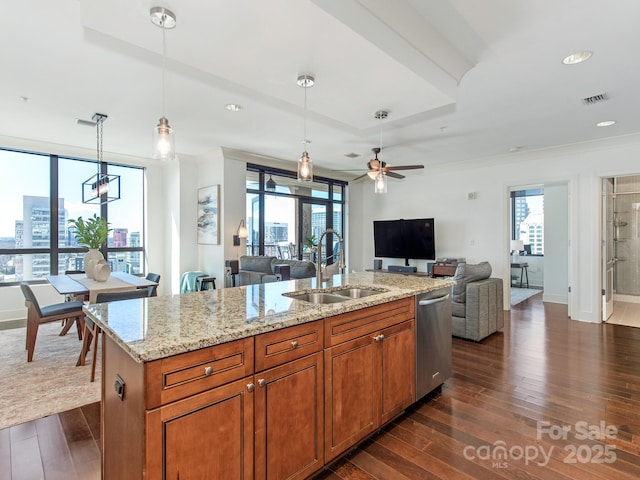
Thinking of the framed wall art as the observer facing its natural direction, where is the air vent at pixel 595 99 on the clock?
The air vent is roughly at 9 o'clock from the framed wall art.

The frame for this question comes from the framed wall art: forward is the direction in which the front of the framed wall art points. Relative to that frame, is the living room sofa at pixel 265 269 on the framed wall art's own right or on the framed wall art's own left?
on the framed wall art's own left

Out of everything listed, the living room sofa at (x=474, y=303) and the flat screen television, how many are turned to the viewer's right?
0

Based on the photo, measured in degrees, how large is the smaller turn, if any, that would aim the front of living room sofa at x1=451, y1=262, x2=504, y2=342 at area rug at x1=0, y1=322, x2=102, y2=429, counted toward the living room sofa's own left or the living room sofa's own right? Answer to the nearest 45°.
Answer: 0° — it already faces it

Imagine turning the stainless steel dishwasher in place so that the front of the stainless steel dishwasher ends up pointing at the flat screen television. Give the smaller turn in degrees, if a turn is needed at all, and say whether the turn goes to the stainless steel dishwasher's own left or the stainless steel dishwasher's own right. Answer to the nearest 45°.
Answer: approximately 135° to the stainless steel dishwasher's own left

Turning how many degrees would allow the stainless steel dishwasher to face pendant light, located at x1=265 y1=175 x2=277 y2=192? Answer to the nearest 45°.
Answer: approximately 180°

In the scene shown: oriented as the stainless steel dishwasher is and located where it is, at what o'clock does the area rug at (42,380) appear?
The area rug is roughly at 4 o'clock from the stainless steel dishwasher.

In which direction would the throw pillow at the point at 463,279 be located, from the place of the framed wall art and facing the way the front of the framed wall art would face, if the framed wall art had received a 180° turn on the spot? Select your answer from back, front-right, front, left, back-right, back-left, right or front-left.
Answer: right

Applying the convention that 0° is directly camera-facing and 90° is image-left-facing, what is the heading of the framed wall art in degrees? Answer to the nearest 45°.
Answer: approximately 45°

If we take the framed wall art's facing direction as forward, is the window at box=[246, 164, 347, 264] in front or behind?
behind

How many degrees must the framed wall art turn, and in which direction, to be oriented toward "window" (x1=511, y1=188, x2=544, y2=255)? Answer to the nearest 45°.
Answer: approximately 135° to its left

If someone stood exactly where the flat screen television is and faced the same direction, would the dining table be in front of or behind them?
in front
